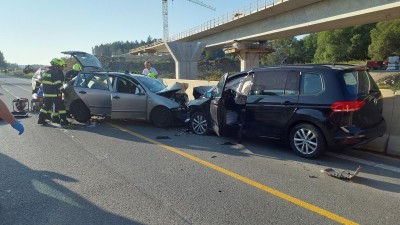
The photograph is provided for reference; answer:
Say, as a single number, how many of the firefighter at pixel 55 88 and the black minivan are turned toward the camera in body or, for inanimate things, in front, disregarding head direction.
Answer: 0

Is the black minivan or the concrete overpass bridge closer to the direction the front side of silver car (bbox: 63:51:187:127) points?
the black minivan

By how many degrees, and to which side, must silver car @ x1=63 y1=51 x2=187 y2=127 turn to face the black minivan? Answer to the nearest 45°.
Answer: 0° — it already faces it

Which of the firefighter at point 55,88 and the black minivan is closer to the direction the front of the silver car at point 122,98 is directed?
the black minivan

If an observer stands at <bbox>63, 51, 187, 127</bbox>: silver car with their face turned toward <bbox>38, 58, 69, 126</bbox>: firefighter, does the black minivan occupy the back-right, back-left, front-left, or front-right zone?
back-left

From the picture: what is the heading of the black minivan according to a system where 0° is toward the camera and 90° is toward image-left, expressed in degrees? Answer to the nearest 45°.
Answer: approximately 135°

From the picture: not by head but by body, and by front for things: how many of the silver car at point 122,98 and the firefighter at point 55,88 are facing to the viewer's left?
0

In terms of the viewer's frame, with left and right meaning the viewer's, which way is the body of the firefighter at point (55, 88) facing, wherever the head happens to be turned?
facing away from the viewer and to the right of the viewer

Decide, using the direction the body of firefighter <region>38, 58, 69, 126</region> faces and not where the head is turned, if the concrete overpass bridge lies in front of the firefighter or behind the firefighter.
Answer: in front

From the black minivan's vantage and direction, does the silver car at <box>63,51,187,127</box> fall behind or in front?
in front

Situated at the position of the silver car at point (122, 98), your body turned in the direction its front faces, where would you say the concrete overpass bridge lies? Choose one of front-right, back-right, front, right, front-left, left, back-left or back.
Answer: left
